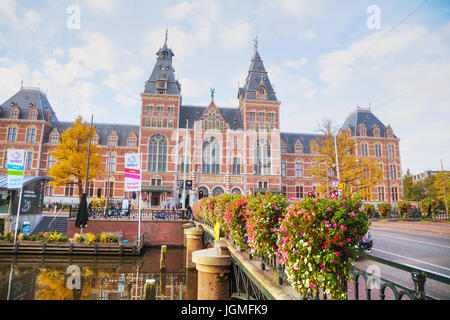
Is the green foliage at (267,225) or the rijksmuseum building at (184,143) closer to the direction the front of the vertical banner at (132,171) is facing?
the green foliage

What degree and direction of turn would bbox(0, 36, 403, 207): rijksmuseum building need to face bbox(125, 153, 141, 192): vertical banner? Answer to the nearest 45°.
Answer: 0° — it already faces it

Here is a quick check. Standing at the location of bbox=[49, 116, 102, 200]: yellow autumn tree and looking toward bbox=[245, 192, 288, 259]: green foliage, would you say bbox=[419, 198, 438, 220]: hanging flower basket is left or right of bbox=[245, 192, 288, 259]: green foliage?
left

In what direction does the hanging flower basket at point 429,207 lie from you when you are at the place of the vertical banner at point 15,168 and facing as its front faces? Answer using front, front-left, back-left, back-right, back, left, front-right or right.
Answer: front-left

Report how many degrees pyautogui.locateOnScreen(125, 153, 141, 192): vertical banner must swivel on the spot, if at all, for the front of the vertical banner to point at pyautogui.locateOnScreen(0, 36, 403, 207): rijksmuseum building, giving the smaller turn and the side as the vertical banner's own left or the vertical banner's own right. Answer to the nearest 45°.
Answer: approximately 180°

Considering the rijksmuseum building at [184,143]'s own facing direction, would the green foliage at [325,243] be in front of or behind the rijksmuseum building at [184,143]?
in front

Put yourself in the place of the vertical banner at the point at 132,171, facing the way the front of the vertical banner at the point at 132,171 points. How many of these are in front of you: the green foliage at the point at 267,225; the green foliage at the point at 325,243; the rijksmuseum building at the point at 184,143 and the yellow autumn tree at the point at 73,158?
2

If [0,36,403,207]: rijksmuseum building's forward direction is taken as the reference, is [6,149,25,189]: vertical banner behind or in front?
in front

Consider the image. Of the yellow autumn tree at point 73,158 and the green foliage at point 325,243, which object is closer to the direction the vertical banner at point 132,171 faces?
the green foliage

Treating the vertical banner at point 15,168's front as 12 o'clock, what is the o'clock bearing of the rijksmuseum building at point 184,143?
The rijksmuseum building is roughly at 8 o'clock from the vertical banner.

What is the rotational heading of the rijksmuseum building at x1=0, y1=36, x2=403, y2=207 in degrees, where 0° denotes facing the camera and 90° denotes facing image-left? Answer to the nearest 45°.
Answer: approximately 0°

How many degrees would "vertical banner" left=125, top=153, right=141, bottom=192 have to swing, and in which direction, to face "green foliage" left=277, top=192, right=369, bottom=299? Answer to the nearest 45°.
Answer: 0° — it already faces it

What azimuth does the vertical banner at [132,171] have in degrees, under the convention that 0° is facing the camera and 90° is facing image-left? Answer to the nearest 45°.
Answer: approximately 0°
